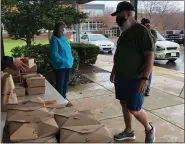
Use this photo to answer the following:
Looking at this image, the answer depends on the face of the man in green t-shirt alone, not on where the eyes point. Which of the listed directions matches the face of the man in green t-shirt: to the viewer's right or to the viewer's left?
to the viewer's left

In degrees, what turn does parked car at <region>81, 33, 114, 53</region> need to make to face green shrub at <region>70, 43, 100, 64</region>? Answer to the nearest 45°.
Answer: approximately 45° to its right

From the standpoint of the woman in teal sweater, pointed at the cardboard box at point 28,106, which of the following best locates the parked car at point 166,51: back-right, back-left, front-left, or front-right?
back-left
